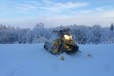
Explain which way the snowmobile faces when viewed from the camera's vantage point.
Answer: facing the viewer and to the right of the viewer
